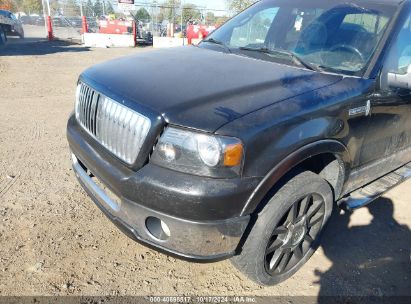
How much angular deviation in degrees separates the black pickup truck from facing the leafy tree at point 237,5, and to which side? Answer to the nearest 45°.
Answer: approximately 135° to its right

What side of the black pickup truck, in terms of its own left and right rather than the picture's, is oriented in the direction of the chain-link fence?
right

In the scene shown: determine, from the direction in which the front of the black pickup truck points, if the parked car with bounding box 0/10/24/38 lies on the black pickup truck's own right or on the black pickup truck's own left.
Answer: on the black pickup truck's own right

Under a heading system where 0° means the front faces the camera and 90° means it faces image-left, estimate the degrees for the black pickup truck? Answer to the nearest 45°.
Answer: approximately 45°

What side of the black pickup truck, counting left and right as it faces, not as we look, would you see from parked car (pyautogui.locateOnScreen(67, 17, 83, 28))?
right

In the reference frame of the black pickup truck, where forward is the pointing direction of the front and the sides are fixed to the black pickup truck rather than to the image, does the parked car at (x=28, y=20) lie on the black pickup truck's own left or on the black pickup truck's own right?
on the black pickup truck's own right
